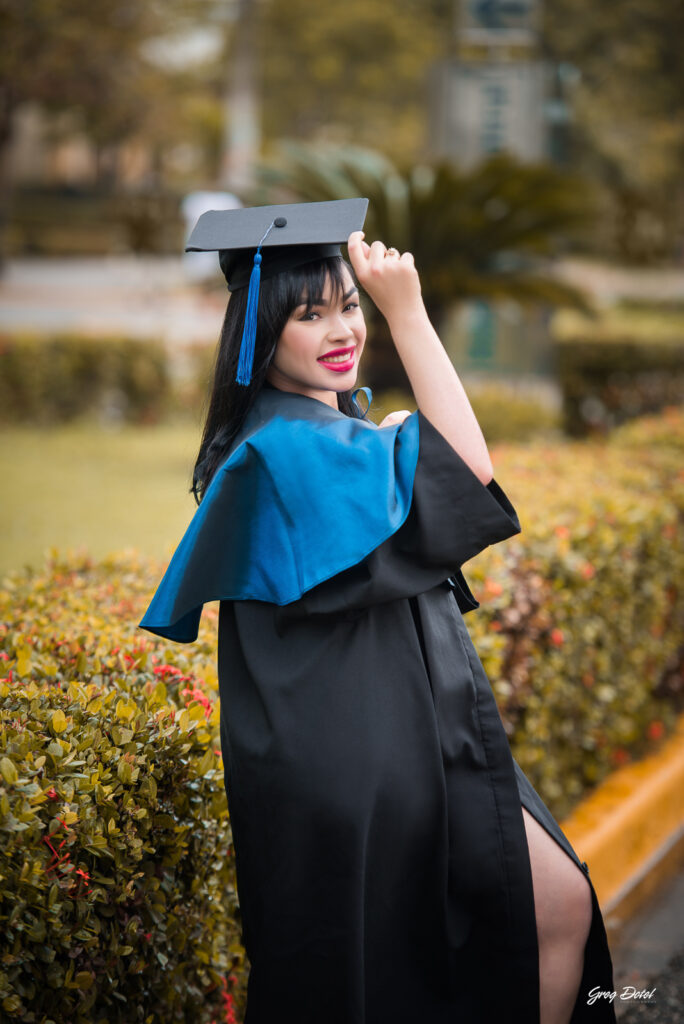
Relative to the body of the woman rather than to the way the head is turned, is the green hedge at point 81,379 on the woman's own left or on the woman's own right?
on the woman's own left

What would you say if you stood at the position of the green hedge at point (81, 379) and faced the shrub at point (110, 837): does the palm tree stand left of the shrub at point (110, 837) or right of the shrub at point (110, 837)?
left
